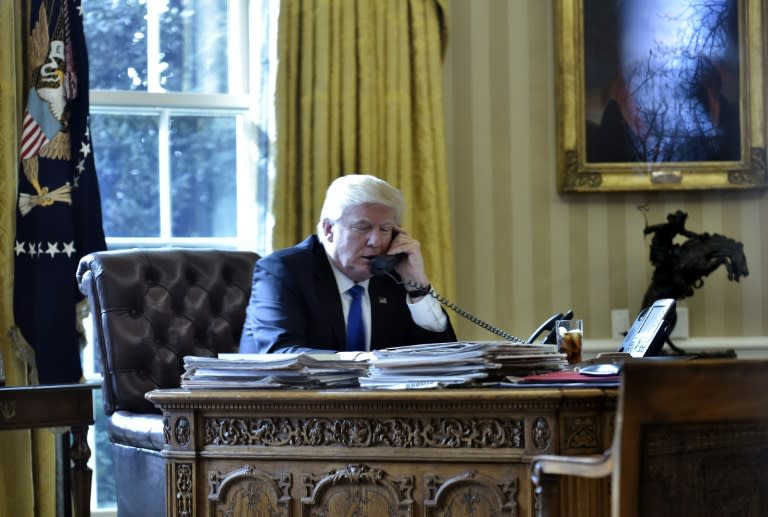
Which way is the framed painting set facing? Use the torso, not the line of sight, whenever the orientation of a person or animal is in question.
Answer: toward the camera

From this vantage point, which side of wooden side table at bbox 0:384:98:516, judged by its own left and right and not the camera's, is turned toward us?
front

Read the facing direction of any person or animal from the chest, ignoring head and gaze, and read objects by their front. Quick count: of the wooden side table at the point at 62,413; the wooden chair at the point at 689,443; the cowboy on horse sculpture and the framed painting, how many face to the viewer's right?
1

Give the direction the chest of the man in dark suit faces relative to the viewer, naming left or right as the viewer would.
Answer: facing the viewer and to the right of the viewer

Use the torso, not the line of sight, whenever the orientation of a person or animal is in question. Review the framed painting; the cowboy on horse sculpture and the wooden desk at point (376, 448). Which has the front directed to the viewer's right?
the cowboy on horse sculpture

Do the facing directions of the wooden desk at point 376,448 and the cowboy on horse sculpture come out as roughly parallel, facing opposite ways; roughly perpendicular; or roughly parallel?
roughly perpendicular

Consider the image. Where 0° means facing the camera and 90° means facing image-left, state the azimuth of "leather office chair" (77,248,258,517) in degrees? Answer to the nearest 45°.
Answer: approximately 315°

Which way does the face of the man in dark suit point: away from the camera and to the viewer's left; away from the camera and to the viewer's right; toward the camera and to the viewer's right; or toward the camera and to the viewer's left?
toward the camera and to the viewer's right

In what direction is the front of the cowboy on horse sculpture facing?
to the viewer's right

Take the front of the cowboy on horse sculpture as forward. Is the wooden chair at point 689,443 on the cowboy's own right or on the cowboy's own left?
on the cowboy's own right

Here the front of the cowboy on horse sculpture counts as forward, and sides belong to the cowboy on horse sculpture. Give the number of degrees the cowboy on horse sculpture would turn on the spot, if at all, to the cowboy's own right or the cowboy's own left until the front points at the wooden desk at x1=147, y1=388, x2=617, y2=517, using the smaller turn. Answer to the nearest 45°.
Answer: approximately 90° to the cowboy's own right
